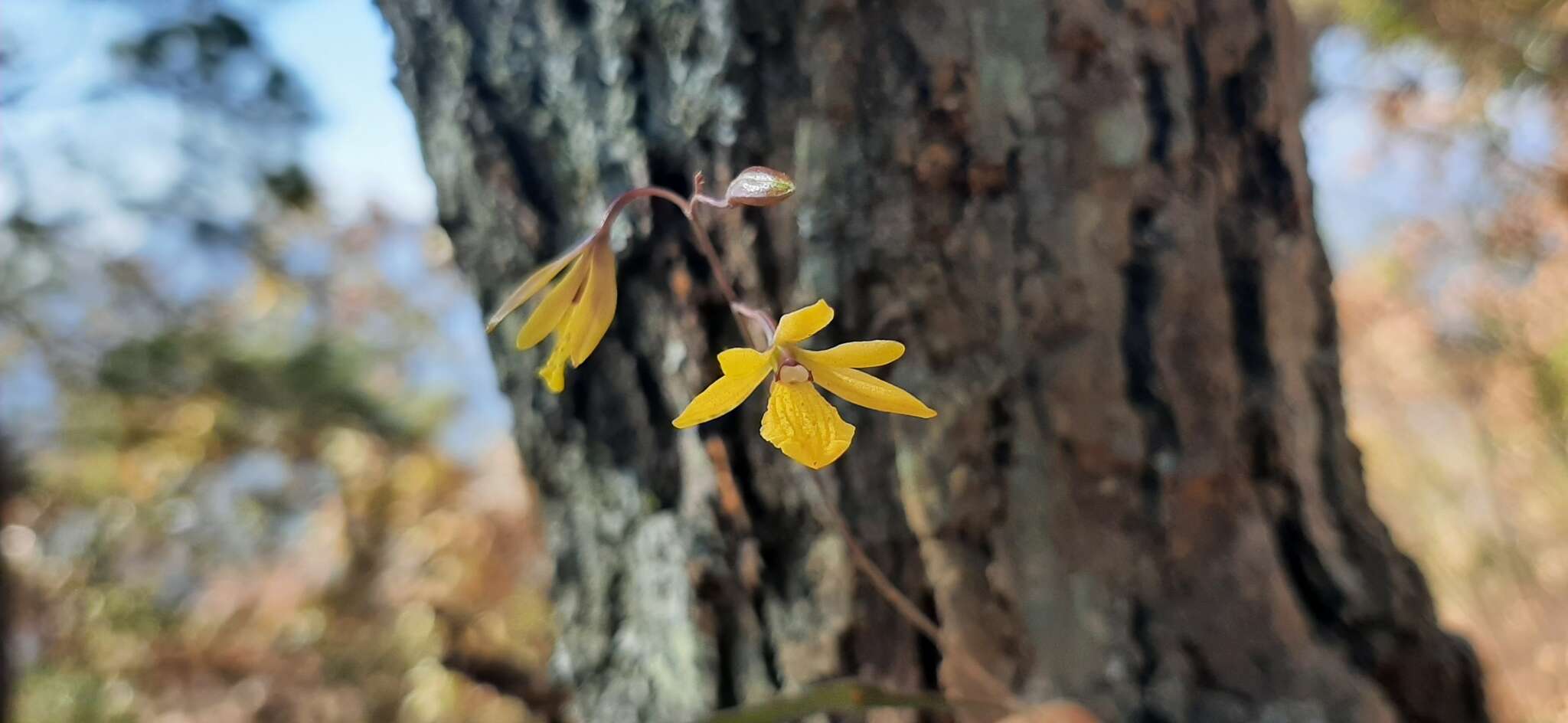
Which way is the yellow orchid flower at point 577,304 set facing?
to the viewer's left
